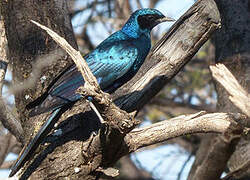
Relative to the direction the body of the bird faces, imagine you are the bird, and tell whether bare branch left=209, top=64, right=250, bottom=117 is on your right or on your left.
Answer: on your right

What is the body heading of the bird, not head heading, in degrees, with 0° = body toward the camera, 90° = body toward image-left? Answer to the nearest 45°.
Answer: approximately 270°

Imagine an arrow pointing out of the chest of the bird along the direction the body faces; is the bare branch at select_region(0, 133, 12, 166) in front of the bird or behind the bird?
behind

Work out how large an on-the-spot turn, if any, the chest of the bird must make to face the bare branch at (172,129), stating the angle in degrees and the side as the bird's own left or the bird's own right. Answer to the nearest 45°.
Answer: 0° — it already faces it
